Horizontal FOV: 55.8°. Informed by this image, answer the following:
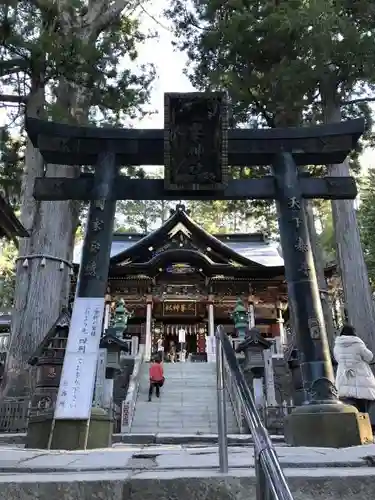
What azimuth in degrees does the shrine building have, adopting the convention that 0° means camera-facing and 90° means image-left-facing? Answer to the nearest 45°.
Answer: approximately 0°

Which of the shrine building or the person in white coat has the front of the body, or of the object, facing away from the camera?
the person in white coat

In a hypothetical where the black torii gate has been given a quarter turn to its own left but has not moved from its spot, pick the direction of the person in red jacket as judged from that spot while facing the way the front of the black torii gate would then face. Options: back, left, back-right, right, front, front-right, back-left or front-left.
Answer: left

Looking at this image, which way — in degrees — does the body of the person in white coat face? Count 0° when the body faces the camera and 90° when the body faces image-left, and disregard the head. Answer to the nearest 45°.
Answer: approximately 180°

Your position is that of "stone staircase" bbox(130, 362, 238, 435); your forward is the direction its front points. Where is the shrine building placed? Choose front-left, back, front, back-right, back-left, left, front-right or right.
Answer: back

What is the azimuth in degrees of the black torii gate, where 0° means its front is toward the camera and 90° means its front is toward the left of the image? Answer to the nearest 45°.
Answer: approximately 0°
